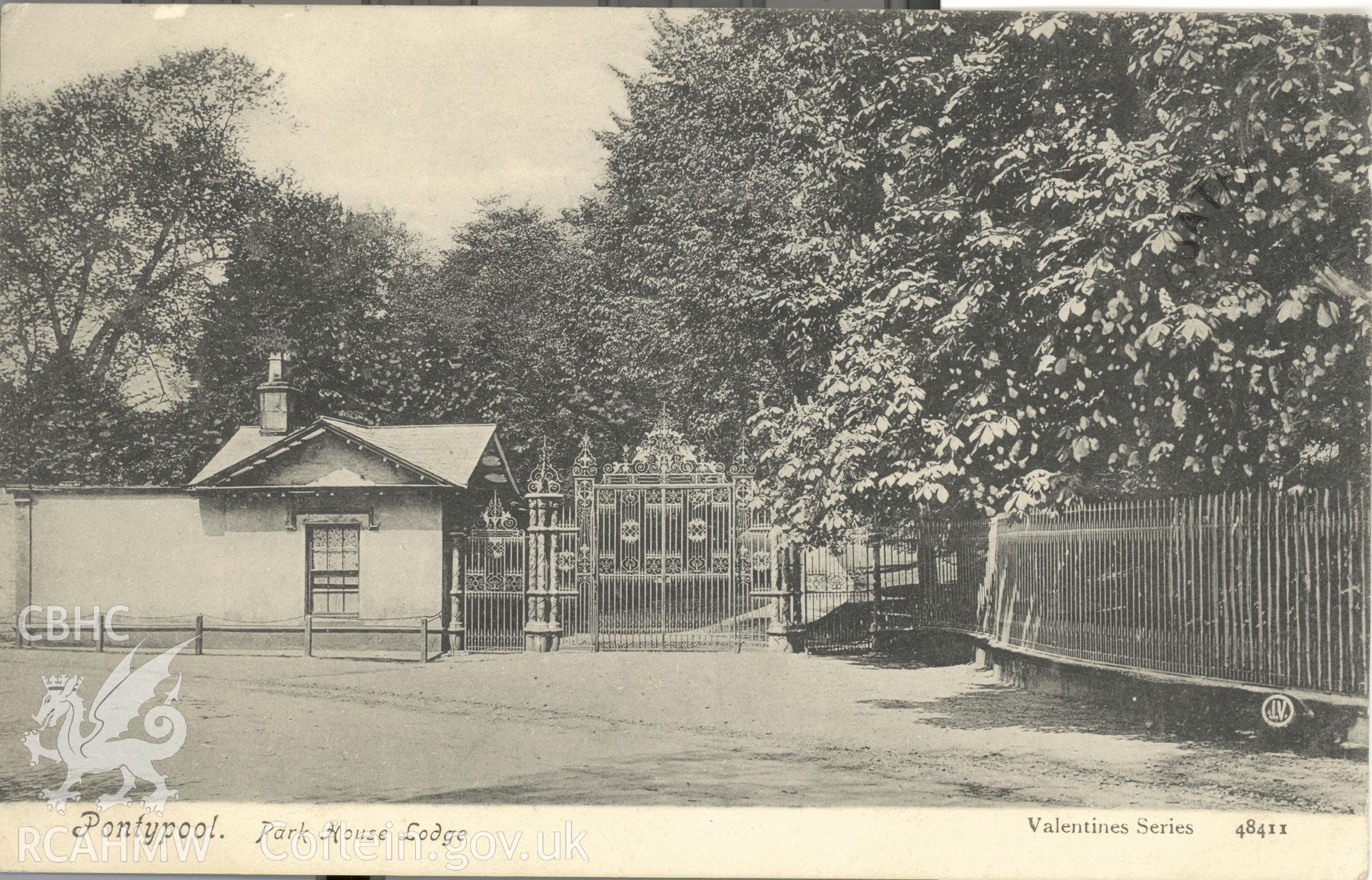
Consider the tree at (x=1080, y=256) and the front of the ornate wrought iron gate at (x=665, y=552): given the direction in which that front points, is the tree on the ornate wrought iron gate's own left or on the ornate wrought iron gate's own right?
on the ornate wrought iron gate's own left

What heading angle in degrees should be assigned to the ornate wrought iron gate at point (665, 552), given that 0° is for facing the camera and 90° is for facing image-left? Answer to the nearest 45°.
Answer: approximately 0°
